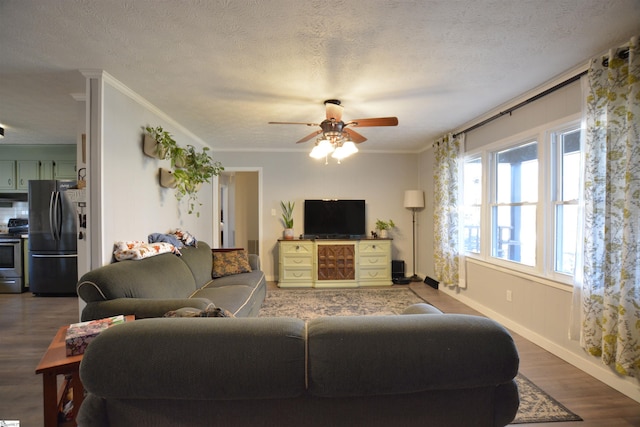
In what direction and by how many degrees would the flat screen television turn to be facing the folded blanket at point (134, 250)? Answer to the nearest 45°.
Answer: approximately 45° to its right

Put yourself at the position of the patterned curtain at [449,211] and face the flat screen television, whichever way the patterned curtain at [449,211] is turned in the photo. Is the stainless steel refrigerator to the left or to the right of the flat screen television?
left

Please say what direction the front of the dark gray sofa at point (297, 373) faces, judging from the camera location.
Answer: facing away from the viewer

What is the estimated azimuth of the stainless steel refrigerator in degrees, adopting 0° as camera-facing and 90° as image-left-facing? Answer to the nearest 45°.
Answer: approximately 0°

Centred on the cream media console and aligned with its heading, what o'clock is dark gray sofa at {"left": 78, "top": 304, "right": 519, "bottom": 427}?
The dark gray sofa is roughly at 12 o'clock from the cream media console.

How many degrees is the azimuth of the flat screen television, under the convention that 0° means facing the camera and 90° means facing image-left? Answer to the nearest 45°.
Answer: approximately 0°

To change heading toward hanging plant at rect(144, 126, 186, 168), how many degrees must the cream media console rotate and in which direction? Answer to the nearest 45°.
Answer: approximately 45° to its right

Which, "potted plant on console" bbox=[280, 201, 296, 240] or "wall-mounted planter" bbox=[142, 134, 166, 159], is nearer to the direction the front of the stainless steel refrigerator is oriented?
the wall-mounted planter

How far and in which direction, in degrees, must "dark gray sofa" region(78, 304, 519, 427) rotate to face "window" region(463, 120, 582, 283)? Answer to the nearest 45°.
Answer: approximately 45° to its right

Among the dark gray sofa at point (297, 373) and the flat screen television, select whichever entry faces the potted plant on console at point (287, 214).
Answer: the dark gray sofa
